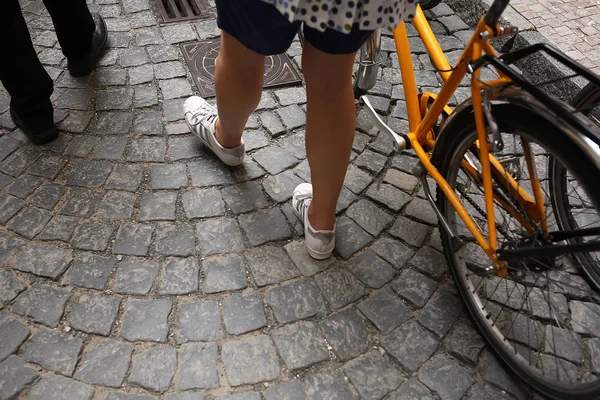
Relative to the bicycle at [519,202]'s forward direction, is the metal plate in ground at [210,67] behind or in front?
in front

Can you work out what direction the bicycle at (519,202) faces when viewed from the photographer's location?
facing away from the viewer and to the left of the viewer

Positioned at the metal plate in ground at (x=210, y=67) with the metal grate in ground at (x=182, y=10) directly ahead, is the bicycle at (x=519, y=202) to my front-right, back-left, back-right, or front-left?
back-right

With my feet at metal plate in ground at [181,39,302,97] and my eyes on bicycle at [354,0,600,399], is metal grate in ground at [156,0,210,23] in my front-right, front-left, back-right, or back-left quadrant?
back-left

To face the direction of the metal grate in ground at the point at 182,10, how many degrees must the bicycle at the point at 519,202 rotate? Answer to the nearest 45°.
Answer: approximately 45° to its left
